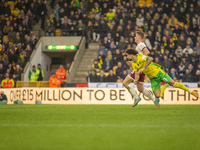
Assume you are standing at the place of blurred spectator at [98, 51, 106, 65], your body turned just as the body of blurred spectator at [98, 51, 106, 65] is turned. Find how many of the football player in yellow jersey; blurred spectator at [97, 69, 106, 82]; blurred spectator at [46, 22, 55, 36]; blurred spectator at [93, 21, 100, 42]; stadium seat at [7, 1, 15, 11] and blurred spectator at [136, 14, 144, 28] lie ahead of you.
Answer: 2

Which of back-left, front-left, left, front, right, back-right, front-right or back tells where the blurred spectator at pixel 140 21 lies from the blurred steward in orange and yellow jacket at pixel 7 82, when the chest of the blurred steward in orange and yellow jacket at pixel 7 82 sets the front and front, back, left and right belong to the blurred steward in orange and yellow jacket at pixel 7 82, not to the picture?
left

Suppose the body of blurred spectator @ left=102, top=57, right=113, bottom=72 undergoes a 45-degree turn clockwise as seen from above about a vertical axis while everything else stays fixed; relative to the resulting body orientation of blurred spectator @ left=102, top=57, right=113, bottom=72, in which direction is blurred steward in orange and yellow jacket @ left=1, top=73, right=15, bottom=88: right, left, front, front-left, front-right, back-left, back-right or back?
front-right

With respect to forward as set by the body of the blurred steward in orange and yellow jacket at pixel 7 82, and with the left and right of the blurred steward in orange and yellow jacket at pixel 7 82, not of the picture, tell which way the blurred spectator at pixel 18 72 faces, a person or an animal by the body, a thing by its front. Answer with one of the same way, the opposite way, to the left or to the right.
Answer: the same way

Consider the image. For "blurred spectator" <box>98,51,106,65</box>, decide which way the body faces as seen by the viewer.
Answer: toward the camera

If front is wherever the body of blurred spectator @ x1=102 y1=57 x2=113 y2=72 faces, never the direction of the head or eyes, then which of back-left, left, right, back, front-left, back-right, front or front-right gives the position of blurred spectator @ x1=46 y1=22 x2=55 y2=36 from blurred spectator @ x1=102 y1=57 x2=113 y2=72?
back-right

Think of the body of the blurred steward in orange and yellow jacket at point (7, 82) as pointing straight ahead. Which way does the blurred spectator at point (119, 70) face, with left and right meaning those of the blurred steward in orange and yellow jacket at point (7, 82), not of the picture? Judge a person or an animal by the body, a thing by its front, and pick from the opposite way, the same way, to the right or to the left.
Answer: the same way

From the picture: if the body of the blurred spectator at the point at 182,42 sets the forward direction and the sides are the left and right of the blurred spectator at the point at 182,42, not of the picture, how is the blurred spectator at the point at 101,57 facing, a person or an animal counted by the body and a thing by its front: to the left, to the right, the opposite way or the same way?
the same way

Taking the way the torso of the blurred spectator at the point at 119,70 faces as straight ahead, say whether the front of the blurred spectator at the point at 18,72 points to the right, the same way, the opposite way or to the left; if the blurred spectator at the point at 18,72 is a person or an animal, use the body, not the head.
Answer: the same way

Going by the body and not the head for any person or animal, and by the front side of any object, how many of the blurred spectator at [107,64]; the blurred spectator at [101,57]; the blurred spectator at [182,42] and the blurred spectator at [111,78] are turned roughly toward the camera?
4

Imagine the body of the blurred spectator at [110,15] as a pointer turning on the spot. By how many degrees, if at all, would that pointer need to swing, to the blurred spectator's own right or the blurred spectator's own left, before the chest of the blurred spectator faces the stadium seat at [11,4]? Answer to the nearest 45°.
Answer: approximately 135° to the blurred spectator's own right

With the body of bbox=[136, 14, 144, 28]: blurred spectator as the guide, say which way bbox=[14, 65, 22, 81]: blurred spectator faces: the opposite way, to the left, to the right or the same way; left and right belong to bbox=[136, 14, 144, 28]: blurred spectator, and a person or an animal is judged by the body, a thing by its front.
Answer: the same way

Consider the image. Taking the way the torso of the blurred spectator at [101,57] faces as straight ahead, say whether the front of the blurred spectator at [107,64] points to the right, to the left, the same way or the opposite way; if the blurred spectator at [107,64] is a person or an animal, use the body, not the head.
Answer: the same way

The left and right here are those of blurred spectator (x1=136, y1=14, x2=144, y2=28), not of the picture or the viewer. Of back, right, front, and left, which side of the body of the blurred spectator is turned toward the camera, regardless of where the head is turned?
front

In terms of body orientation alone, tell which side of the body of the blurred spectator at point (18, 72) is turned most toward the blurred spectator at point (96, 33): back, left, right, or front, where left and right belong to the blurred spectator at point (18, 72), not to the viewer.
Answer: left

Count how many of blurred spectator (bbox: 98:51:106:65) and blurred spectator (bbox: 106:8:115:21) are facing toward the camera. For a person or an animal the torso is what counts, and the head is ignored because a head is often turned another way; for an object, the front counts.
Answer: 2
